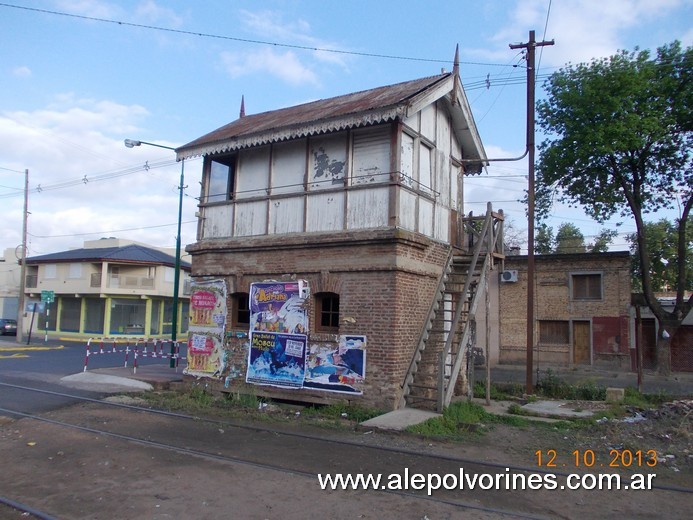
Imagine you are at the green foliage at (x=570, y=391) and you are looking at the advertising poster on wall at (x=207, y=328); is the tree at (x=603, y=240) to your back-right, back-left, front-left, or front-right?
back-right

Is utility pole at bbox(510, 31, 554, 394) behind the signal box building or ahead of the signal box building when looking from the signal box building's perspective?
behind

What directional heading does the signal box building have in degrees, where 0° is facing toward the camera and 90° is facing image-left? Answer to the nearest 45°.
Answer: approximately 45°

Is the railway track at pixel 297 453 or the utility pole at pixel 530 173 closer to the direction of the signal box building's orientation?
the railway track
